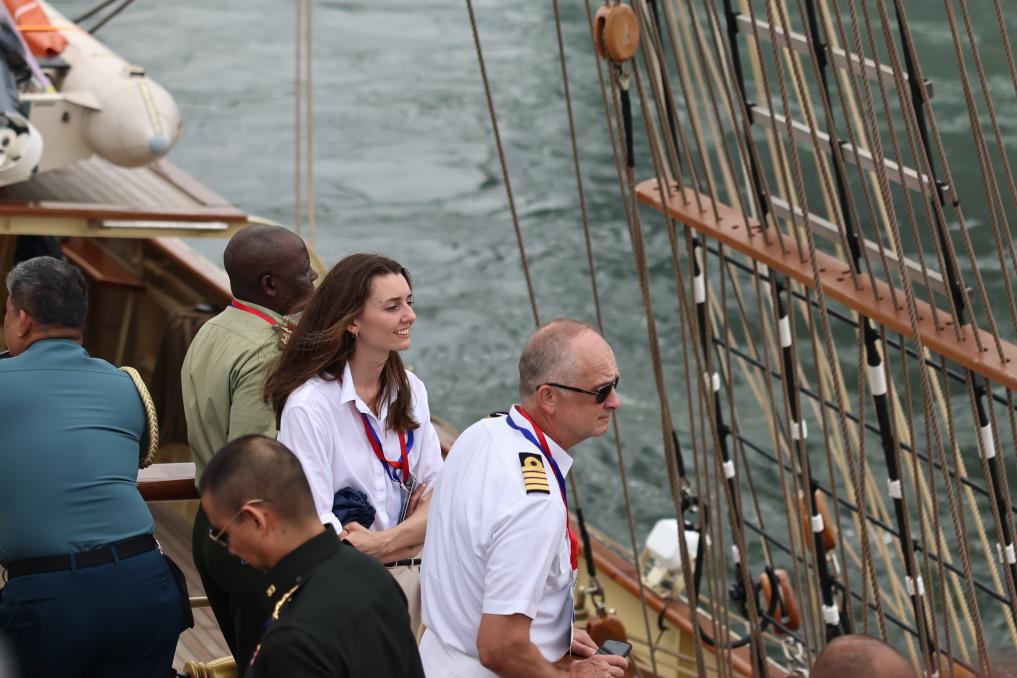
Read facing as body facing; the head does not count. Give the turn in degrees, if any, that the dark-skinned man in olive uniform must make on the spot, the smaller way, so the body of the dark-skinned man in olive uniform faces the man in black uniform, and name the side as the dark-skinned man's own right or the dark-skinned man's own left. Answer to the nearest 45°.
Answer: approximately 135° to the dark-skinned man's own right

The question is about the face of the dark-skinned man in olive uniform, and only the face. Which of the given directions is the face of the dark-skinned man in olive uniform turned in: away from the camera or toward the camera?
away from the camera

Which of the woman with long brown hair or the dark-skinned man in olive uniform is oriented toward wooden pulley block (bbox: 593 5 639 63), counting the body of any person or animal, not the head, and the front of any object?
the dark-skinned man in olive uniform

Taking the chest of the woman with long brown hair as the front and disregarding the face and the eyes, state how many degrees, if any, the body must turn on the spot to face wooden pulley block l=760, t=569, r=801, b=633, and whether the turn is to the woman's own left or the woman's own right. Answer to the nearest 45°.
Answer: approximately 90° to the woman's own left

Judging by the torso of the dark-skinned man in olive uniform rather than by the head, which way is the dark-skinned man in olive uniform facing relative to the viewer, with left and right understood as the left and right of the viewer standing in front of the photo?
facing away from the viewer and to the right of the viewer

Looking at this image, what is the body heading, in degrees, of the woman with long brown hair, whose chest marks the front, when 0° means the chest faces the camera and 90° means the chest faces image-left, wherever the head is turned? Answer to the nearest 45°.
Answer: approximately 315°

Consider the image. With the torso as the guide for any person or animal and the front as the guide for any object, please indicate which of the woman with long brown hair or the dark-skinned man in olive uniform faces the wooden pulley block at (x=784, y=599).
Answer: the woman with long brown hair

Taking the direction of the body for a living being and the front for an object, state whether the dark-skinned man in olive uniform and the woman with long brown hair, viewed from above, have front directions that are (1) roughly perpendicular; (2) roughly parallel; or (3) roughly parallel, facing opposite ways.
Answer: roughly perpendicular

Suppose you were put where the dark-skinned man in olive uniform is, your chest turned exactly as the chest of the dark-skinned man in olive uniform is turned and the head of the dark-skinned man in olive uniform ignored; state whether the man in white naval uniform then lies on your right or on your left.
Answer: on your right

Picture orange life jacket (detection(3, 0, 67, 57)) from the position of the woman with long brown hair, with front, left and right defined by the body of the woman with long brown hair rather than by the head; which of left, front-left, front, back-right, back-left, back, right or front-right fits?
back-left

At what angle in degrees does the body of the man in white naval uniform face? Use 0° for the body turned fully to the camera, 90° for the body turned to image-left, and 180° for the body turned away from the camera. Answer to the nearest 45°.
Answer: approximately 270°
